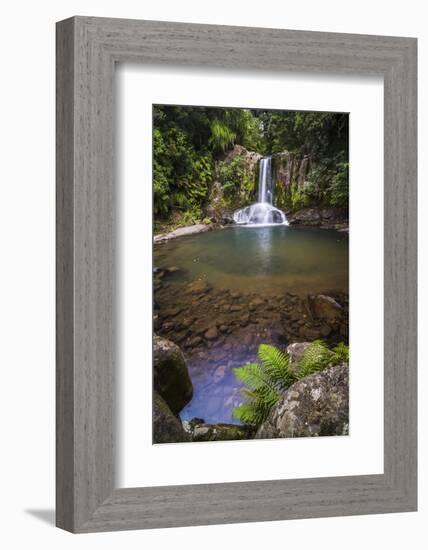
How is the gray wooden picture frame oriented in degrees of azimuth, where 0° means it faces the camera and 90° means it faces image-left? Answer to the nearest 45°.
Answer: approximately 315°
